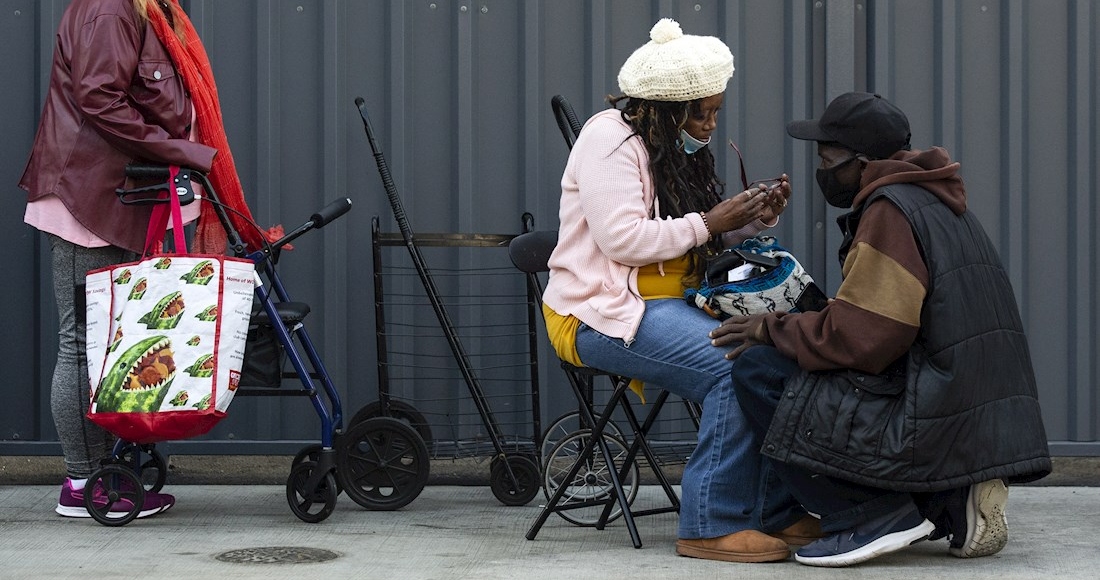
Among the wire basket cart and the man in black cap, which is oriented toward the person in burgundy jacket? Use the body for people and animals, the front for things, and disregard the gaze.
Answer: the man in black cap

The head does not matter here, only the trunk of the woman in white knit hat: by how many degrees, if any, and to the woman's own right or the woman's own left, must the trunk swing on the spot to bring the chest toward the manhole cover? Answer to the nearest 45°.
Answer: approximately 180°

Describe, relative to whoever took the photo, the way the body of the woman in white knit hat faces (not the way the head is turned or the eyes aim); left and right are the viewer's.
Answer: facing to the right of the viewer

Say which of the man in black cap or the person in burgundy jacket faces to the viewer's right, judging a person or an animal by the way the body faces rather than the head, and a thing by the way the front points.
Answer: the person in burgundy jacket

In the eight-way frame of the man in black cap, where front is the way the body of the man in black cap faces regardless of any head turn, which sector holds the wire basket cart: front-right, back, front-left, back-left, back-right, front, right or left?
front-right

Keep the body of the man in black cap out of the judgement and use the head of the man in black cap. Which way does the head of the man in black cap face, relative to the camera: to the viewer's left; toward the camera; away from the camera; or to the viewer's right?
to the viewer's left

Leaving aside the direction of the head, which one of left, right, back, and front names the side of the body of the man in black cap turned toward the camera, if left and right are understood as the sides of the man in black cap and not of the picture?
left

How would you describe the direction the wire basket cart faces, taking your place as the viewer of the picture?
facing to the right of the viewer

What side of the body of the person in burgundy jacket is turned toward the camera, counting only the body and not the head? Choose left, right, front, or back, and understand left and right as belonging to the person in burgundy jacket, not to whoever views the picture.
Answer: right

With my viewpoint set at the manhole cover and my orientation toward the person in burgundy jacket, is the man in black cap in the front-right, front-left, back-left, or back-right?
back-right
